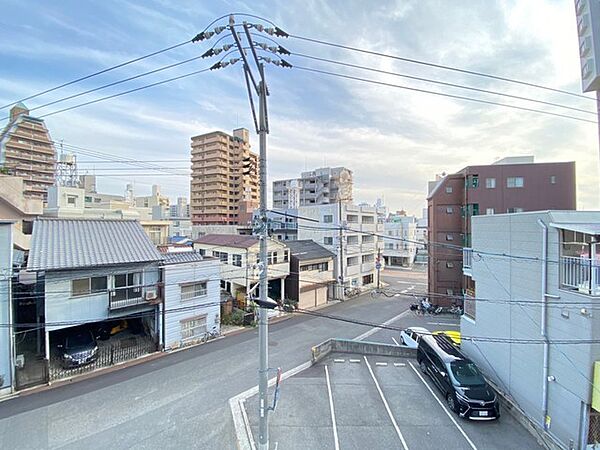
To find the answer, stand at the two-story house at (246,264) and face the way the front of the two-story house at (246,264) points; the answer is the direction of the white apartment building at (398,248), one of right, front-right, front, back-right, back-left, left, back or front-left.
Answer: left

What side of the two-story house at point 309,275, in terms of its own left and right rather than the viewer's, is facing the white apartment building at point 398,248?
left

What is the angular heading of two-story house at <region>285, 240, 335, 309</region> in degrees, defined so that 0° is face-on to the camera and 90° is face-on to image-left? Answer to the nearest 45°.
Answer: approximately 315°

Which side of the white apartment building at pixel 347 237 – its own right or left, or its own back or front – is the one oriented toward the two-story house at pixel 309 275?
right

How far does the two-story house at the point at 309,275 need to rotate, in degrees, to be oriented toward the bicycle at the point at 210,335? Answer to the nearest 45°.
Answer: approximately 90° to its right

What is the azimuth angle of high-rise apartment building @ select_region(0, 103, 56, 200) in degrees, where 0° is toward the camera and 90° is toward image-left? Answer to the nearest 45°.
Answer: approximately 315°

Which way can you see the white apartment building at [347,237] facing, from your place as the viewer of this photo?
facing the viewer and to the right of the viewer

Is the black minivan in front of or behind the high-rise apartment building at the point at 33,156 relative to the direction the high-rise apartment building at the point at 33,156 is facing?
in front

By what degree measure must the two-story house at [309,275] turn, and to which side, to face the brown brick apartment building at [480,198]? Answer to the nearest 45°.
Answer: approximately 45° to its left

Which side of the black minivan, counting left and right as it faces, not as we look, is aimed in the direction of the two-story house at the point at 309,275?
back

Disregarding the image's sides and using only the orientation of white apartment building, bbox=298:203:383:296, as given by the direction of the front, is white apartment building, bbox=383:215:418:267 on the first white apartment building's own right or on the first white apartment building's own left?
on the first white apartment building's own left

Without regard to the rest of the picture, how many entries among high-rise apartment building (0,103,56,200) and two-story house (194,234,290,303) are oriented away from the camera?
0

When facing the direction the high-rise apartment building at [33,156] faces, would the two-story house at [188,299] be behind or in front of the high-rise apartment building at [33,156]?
in front

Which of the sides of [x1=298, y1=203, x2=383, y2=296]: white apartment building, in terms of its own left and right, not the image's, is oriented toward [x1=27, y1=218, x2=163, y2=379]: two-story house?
right
